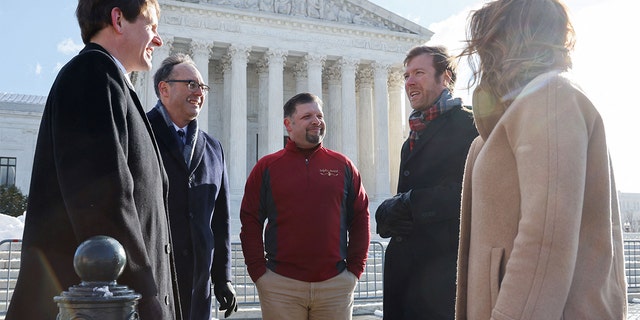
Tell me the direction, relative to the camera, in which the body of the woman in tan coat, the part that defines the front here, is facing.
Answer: to the viewer's left

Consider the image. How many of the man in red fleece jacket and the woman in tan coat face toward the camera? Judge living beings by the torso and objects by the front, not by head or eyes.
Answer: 1

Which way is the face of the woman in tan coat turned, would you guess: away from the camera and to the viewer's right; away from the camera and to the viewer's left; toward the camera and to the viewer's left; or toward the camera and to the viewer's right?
away from the camera and to the viewer's left

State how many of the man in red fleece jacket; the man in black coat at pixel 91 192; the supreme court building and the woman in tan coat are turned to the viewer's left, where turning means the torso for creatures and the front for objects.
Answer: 1

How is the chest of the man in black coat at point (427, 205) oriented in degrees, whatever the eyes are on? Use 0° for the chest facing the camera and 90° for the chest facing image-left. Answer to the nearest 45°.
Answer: approximately 45°

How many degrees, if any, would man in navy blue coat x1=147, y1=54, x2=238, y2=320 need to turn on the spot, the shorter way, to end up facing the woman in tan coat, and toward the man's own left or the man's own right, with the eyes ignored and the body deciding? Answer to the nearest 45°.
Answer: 0° — they already face them

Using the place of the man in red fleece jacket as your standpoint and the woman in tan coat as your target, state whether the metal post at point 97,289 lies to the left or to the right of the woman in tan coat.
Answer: right

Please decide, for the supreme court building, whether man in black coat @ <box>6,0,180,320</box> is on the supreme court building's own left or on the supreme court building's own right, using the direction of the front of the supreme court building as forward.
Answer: on the supreme court building's own right

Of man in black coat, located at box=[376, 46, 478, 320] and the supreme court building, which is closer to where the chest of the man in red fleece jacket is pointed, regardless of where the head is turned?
the man in black coat

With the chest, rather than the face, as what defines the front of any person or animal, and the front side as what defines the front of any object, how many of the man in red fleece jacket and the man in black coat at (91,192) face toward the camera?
1

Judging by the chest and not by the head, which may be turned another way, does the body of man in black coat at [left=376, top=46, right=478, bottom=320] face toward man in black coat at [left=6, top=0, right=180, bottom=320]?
yes

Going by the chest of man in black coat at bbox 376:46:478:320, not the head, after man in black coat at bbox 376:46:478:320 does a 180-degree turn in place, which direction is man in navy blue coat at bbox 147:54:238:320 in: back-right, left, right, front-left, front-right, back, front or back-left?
back-left

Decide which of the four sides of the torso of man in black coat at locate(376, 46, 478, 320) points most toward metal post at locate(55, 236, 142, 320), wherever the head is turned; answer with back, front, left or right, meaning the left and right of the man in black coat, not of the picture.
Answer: front

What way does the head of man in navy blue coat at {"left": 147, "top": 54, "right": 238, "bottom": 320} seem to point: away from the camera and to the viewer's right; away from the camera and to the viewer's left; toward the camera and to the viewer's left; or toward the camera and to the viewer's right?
toward the camera and to the viewer's right

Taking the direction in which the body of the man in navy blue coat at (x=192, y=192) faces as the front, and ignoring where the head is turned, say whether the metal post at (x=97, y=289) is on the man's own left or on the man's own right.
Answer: on the man's own right

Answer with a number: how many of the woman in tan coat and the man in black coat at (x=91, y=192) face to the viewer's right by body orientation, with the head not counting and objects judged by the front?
1

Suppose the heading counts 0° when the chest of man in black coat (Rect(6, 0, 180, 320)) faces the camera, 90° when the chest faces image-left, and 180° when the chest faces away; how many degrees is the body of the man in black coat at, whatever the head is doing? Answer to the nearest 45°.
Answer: approximately 270°
